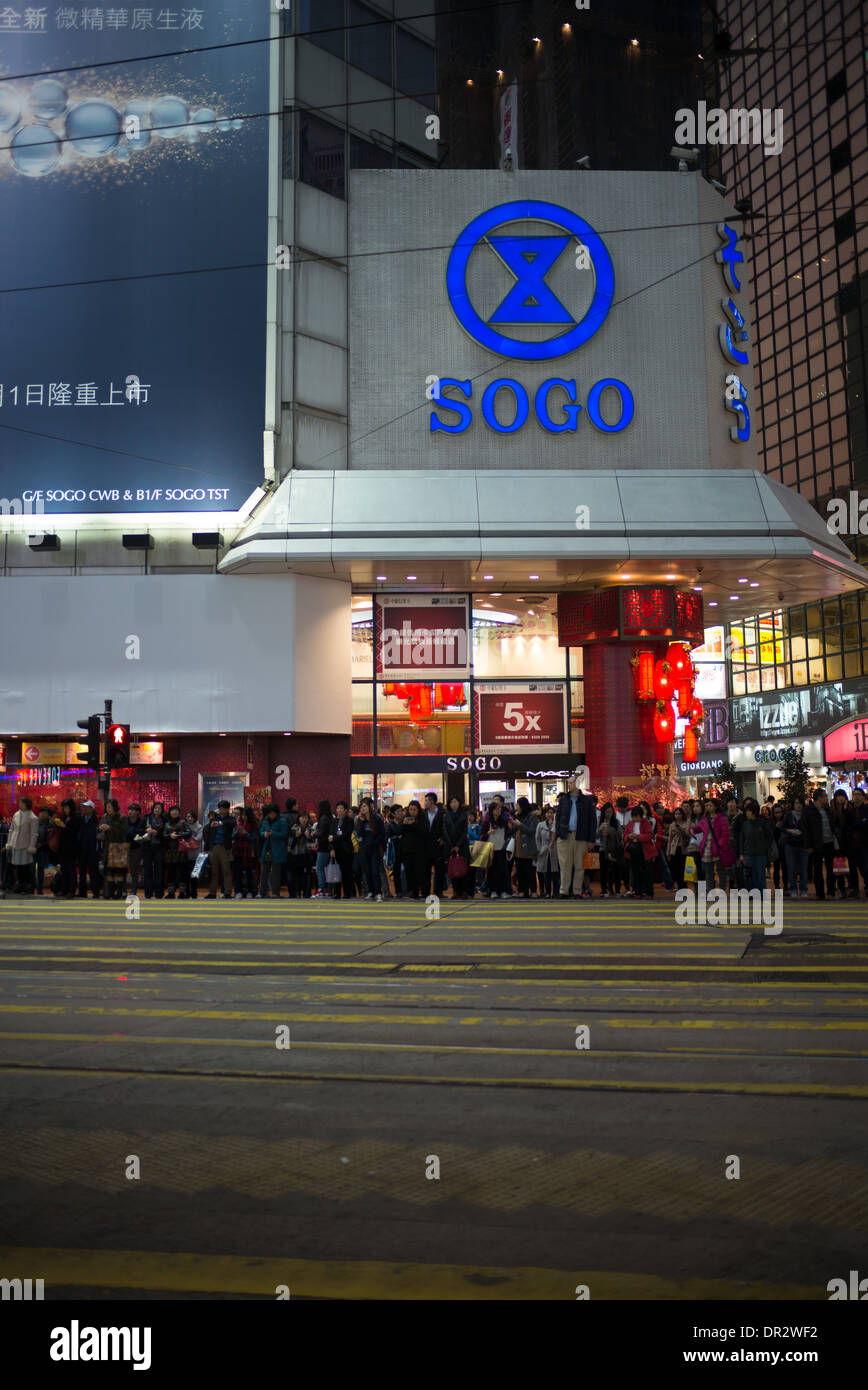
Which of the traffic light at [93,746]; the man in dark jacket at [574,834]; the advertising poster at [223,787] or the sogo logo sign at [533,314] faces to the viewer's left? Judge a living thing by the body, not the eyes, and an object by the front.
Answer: the traffic light

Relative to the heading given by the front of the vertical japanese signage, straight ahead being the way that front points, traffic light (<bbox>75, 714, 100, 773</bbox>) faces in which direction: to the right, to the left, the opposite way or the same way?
to the right

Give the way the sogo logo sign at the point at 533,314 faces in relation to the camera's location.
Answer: facing the viewer

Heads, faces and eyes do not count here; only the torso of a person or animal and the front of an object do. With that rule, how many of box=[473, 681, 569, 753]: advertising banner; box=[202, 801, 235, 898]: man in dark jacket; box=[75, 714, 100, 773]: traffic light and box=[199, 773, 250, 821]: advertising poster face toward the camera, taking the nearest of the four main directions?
3

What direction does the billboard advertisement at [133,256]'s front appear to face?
toward the camera

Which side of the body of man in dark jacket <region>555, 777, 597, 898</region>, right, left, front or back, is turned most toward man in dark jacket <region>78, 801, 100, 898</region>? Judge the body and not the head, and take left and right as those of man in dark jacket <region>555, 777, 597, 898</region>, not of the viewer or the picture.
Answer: right

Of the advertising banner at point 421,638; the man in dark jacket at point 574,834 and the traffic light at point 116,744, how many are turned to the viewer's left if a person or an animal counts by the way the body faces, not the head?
0

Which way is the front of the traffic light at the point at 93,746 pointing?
to the viewer's left

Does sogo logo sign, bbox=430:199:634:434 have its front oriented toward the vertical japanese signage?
no

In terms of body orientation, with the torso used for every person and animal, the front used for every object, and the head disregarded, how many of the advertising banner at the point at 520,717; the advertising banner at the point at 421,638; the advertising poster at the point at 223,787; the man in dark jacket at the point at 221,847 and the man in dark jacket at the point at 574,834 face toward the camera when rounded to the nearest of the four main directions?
5

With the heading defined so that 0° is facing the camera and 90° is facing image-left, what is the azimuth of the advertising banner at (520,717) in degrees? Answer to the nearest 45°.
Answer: approximately 0°

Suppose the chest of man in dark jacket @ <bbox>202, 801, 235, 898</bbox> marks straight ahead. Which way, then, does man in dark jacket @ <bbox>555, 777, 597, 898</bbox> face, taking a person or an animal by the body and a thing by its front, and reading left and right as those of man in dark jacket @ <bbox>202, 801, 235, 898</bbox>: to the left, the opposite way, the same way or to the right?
the same way

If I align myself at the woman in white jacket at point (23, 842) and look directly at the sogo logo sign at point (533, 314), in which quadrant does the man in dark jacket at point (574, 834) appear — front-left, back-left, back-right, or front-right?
front-right

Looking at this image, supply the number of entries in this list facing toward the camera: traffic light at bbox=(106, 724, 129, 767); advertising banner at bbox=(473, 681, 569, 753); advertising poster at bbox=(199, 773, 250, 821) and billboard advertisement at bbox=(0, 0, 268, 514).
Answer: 4

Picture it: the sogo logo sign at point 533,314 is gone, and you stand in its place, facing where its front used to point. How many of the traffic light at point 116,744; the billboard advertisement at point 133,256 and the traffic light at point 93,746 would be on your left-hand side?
0

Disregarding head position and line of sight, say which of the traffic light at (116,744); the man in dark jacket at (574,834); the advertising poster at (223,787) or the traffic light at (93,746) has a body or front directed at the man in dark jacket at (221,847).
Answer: the advertising poster

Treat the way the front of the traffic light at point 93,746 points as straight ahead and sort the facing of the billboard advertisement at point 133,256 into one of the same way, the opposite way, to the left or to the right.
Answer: to the left

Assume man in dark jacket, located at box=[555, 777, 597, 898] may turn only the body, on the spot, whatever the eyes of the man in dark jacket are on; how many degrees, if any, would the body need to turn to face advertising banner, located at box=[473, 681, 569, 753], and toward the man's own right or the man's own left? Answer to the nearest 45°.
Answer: approximately 180°

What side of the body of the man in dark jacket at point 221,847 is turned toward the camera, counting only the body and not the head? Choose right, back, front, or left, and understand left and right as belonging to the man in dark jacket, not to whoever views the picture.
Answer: front
